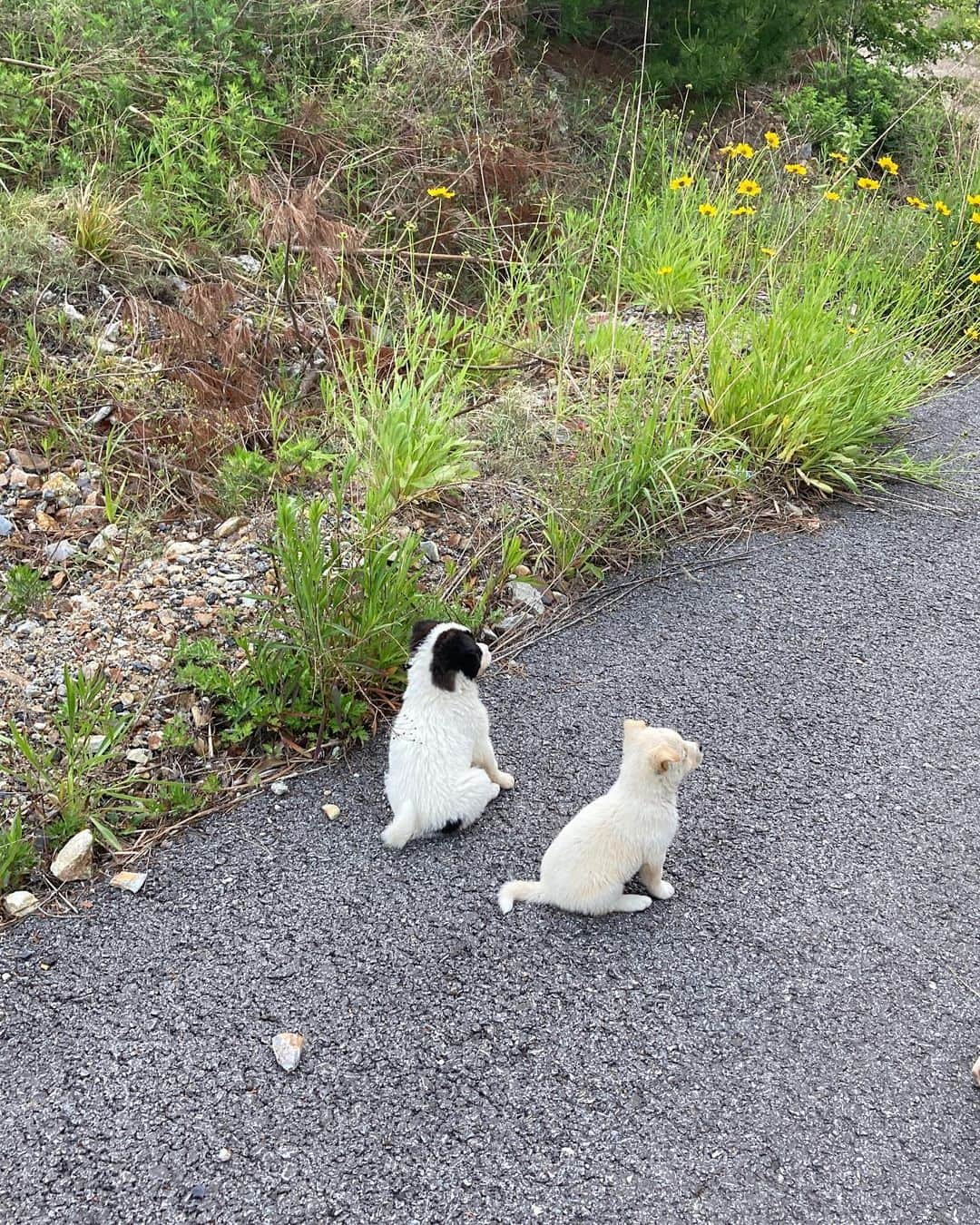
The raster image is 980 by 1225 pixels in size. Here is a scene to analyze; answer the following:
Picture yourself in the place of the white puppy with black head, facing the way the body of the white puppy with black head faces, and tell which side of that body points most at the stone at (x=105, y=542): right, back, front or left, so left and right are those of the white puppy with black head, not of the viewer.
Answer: left

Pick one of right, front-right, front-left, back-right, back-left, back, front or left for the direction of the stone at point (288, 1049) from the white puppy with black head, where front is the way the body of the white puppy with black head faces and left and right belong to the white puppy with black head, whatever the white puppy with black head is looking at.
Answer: back-right

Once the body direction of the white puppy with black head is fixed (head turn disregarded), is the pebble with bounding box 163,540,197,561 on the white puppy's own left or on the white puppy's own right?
on the white puppy's own left

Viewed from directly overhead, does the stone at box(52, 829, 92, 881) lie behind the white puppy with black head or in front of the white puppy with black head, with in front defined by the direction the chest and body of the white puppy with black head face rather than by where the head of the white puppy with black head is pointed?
behind

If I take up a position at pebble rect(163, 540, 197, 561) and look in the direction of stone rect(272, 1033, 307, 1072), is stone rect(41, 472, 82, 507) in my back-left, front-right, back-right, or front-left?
back-right

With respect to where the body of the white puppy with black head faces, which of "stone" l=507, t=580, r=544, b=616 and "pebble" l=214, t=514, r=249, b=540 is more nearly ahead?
the stone

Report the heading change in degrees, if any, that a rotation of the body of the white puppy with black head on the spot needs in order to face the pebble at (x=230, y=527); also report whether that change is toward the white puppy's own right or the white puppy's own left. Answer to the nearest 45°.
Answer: approximately 90° to the white puppy's own left

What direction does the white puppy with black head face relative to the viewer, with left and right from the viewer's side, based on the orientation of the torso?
facing away from the viewer and to the right of the viewer

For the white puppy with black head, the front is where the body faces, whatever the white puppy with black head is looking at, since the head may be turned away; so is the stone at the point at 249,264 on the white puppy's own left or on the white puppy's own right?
on the white puppy's own left
